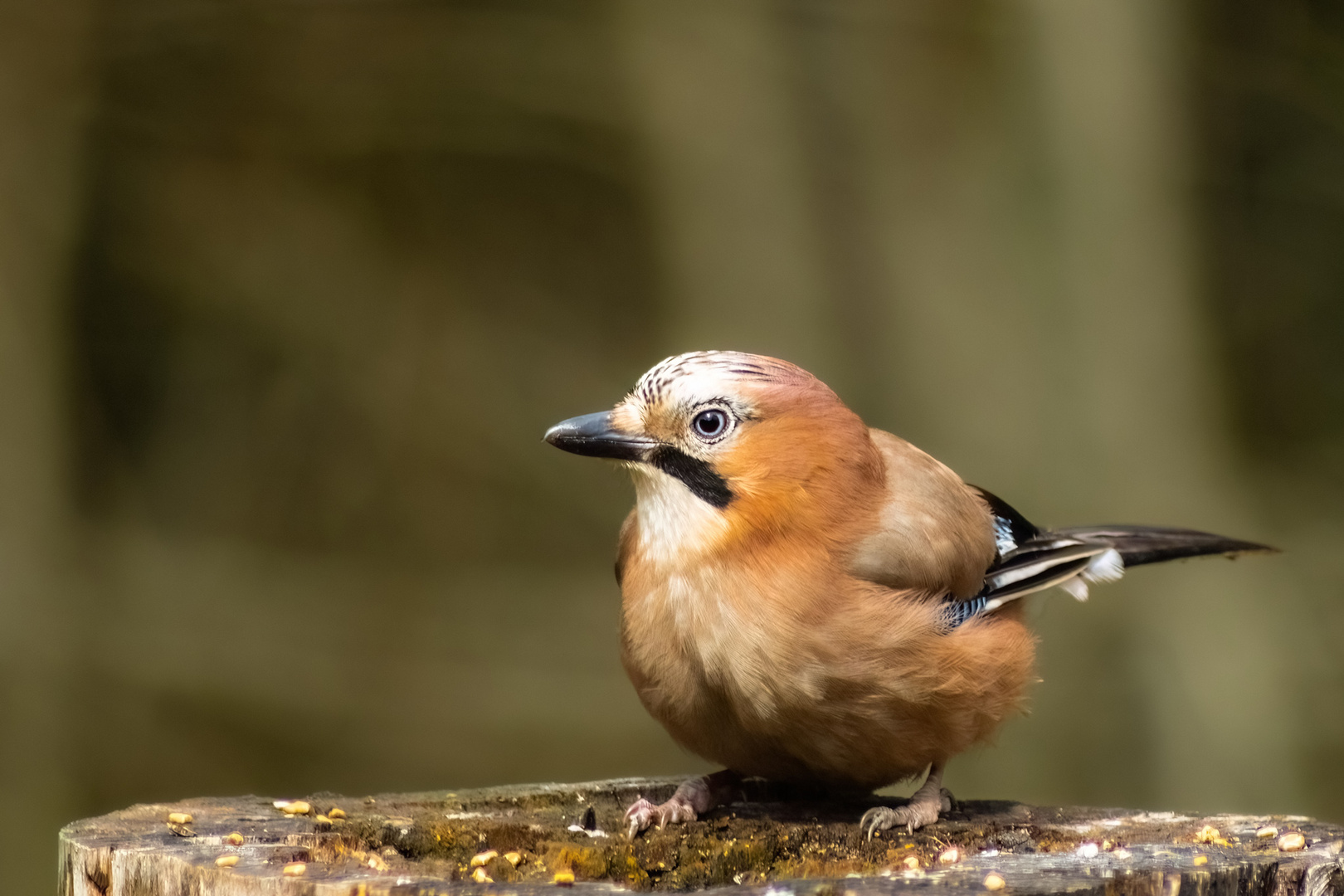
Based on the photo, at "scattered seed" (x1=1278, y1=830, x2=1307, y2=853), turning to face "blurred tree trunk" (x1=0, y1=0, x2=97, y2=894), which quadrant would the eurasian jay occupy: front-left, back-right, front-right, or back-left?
front-left

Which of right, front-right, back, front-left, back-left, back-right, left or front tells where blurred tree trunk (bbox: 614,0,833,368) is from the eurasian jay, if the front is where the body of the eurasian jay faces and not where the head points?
back-right

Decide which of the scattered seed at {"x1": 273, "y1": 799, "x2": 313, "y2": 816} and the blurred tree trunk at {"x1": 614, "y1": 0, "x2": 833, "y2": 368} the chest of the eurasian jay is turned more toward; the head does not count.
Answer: the scattered seed

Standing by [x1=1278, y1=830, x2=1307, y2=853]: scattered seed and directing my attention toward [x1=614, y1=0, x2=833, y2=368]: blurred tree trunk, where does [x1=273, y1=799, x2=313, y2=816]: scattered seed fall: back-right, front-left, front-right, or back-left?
front-left

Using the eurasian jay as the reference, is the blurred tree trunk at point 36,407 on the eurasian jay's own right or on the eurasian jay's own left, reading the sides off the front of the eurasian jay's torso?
on the eurasian jay's own right

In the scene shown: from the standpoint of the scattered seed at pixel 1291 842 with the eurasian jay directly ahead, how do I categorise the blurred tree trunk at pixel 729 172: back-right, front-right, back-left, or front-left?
front-right

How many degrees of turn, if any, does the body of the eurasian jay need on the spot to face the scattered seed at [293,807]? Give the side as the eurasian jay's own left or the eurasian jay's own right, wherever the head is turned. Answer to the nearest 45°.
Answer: approximately 45° to the eurasian jay's own right

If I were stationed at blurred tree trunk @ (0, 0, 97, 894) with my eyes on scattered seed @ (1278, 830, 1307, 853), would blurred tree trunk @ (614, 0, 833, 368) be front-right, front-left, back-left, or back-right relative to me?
front-left

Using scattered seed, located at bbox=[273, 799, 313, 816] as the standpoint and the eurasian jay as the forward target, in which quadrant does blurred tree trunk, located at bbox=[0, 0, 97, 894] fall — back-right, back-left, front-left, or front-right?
back-left

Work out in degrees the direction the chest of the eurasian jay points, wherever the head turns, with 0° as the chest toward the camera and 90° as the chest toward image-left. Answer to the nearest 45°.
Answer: approximately 45°

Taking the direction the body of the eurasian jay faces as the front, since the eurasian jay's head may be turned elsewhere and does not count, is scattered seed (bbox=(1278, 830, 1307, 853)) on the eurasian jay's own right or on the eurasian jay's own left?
on the eurasian jay's own left

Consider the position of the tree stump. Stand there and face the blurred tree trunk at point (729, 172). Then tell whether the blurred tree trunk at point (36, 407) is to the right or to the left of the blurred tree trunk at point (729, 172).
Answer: left
